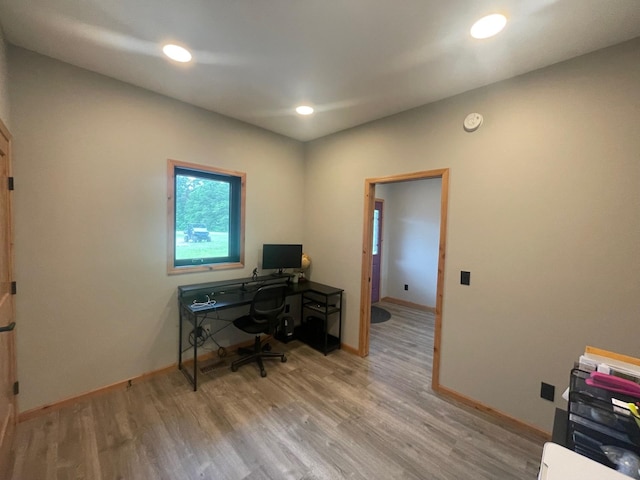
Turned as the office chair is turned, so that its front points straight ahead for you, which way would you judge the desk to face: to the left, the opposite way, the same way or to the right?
the opposite way

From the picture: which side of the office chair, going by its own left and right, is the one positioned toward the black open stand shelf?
right

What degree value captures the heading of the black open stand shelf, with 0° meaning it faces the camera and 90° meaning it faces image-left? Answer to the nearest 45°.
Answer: approximately 45°

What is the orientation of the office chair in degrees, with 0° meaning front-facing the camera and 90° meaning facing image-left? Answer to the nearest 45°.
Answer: approximately 135°

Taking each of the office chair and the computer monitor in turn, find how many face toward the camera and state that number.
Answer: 1

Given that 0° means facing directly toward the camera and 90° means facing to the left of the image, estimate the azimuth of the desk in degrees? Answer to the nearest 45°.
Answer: approximately 315°
